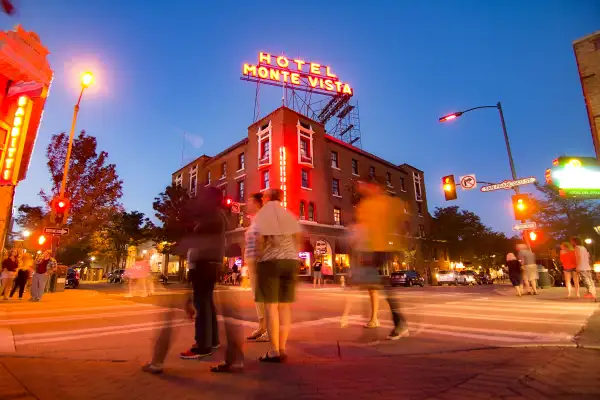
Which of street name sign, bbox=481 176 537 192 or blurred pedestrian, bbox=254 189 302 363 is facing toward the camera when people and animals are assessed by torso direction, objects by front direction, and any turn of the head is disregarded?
the street name sign

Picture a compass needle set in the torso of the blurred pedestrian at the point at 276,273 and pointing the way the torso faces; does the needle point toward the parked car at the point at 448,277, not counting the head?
no

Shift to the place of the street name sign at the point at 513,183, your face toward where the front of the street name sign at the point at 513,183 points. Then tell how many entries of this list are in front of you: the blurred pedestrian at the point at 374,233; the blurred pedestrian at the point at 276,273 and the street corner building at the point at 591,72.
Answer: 3

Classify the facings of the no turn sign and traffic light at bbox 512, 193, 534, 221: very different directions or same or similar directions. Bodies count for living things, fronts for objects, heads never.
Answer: same or similar directions

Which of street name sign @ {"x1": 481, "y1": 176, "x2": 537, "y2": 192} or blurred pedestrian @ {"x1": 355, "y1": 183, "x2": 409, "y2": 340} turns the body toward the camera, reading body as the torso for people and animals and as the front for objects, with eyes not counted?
the street name sign

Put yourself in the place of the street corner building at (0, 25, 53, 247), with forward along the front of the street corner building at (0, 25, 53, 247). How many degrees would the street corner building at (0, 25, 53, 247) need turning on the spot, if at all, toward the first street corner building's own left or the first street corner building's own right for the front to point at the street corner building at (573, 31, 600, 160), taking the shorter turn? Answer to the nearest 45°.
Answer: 0° — it already faces it

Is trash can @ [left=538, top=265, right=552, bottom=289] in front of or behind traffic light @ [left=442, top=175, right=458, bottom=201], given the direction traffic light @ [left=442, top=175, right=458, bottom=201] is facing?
behind

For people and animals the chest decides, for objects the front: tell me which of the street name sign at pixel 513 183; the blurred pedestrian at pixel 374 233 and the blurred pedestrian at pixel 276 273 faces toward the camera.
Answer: the street name sign

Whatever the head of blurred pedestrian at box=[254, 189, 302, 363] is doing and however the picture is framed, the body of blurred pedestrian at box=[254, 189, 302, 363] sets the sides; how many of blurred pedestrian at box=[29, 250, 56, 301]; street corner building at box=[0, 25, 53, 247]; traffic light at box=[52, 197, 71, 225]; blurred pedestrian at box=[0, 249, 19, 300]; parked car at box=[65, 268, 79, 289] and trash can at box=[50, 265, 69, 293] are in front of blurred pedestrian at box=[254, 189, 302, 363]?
6

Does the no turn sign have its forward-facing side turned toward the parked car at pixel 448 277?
no

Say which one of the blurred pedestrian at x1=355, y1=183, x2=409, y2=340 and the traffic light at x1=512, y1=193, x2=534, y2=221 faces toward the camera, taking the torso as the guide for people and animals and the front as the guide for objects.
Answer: the traffic light

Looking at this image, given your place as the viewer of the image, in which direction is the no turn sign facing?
facing the viewer

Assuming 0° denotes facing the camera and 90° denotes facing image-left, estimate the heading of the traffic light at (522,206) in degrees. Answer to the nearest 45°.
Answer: approximately 0°

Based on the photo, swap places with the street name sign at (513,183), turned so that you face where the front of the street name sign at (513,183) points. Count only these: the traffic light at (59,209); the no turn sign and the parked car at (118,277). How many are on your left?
0
